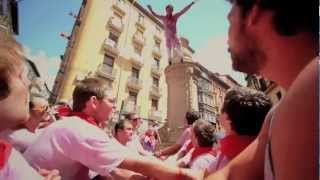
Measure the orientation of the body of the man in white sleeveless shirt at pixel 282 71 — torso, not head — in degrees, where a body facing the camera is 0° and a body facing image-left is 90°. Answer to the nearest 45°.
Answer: approximately 135°

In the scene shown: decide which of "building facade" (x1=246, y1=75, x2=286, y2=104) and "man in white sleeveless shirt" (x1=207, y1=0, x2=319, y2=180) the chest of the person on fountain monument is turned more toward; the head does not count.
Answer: the man in white sleeveless shirt

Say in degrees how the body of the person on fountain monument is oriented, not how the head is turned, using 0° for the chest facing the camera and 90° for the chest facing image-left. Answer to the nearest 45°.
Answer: approximately 0°

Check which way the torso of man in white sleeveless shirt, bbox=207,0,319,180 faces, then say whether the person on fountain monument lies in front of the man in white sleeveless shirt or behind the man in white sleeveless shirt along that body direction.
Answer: in front

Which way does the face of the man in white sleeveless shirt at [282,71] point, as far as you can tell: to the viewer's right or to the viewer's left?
to the viewer's left

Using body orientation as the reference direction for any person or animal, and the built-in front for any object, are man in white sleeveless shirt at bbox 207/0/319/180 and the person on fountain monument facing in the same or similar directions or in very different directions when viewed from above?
very different directions

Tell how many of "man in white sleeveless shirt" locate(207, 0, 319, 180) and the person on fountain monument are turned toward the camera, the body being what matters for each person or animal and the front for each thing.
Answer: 1

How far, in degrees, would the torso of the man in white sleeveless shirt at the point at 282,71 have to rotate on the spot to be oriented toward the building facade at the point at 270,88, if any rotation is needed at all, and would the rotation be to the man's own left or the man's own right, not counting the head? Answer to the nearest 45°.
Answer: approximately 45° to the man's own right

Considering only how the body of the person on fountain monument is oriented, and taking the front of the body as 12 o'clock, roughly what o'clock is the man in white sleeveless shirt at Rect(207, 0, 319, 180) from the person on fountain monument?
The man in white sleeveless shirt is roughly at 12 o'clock from the person on fountain monument.
